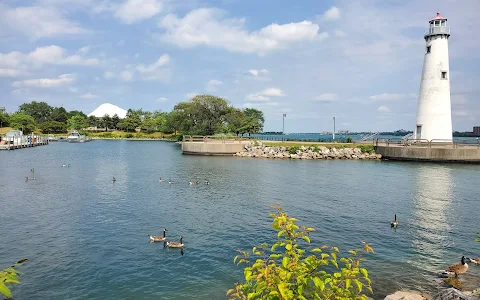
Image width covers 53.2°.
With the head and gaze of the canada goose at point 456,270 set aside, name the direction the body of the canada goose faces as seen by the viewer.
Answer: to the viewer's right
